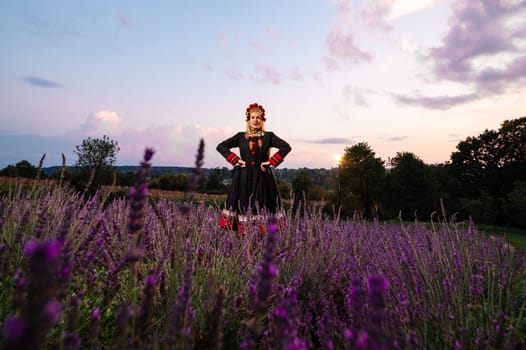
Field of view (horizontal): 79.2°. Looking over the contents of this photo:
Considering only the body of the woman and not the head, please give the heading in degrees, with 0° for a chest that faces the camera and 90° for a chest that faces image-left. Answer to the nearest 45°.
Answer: approximately 0°

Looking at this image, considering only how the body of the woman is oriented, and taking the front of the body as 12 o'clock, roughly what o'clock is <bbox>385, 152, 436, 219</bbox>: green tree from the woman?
The green tree is roughly at 7 o'clock from the woman.

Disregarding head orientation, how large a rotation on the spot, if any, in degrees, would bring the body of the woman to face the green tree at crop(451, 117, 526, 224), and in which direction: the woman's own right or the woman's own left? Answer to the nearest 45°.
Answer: approximately 135° to the woman's own left

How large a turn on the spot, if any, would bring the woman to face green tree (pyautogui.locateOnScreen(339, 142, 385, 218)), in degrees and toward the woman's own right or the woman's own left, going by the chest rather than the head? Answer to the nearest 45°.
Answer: approximately 135° to the woman's own left
